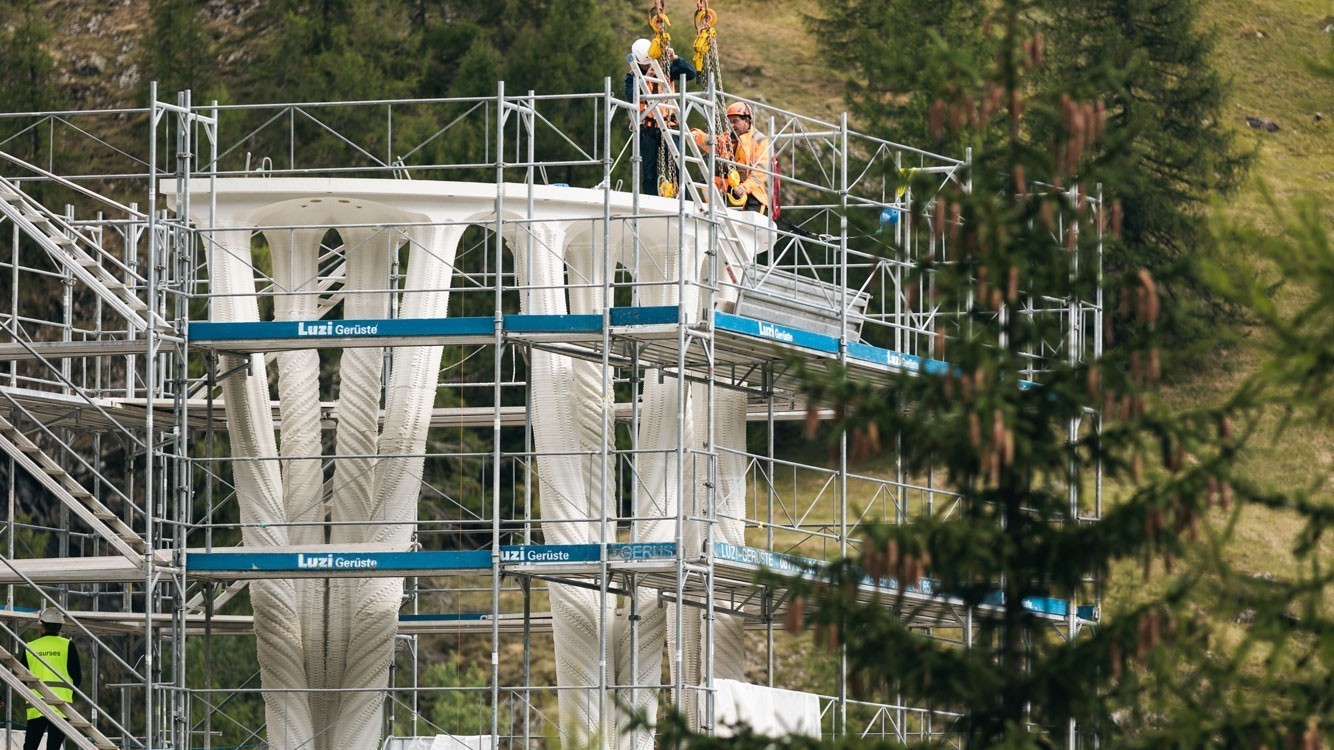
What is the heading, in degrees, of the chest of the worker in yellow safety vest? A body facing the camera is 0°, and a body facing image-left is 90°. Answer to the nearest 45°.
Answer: approximately 180°

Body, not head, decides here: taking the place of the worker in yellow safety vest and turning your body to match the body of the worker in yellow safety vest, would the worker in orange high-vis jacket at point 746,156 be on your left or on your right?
on your right

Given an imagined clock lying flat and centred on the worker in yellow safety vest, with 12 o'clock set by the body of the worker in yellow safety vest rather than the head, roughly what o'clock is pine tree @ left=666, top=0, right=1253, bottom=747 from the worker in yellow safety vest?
The pine tree is roughly at 5 o'clock from the worker in yellow safety vest.

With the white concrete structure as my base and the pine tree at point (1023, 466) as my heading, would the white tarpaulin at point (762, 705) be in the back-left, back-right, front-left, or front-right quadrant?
front-left

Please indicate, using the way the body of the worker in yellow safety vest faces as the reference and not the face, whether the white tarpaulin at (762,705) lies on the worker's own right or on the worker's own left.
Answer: on the worker's own right

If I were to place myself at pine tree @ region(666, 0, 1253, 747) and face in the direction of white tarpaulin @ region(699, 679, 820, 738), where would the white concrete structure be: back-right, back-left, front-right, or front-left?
front-left
